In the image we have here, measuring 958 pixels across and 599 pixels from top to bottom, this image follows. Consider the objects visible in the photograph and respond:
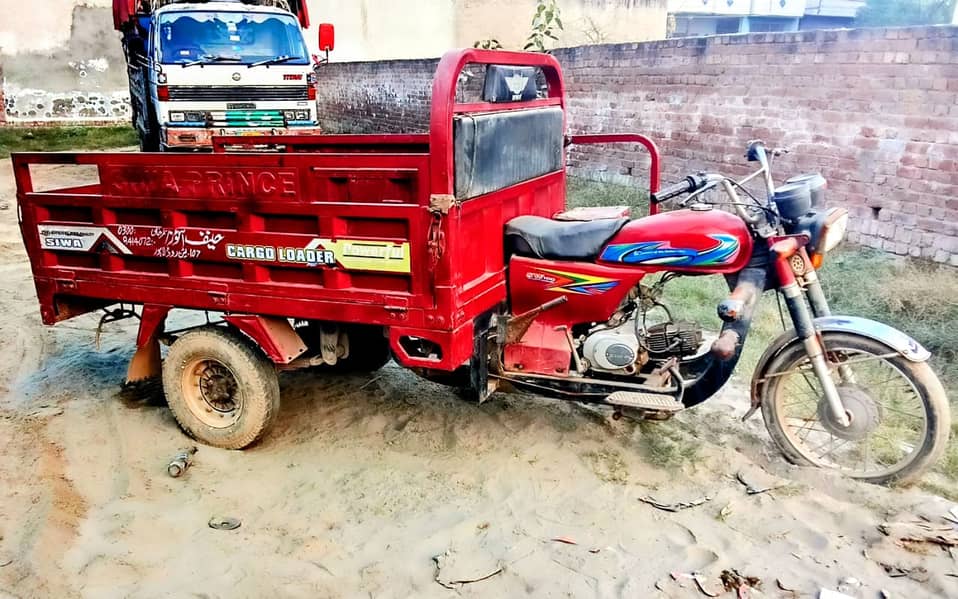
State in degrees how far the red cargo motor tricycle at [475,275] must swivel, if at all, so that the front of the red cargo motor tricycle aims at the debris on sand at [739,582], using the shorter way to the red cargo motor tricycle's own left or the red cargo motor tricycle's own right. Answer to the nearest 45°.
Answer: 0° — it already faces it

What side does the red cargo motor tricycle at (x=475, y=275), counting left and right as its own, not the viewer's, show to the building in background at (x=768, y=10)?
left

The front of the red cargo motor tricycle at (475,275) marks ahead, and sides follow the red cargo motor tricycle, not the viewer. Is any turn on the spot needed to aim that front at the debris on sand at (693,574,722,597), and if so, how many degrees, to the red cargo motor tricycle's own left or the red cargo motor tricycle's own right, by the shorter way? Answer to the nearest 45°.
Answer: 0° — it already faces it

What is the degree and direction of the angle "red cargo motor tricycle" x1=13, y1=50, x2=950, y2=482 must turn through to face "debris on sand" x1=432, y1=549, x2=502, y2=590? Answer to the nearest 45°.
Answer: approximately 45° to its right

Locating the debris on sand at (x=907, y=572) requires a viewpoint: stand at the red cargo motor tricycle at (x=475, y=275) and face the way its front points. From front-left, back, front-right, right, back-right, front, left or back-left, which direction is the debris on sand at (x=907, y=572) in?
front

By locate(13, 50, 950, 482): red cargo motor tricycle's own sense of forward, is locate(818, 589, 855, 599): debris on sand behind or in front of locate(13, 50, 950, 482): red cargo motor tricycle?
in front

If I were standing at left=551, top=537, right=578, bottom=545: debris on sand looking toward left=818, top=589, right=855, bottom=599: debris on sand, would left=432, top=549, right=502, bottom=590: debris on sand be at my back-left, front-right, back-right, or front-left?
back-right

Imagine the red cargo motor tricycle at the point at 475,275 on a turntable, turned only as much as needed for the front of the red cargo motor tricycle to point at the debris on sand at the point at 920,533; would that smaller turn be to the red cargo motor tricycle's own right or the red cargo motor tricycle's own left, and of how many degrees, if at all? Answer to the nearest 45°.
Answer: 0° — it already faces it

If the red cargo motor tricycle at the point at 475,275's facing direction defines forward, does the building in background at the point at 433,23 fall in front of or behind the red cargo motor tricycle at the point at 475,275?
behind

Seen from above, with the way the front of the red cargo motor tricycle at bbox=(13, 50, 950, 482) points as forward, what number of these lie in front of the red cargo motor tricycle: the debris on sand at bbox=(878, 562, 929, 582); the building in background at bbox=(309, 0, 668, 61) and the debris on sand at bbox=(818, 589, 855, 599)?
2

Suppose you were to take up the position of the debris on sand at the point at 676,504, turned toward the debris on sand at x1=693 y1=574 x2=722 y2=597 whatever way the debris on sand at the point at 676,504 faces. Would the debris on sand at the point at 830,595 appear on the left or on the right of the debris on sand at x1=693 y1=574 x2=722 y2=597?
left

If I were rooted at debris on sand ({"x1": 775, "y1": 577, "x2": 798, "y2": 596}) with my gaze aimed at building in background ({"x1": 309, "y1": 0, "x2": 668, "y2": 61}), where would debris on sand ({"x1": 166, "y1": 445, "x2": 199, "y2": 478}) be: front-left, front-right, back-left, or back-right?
front-left

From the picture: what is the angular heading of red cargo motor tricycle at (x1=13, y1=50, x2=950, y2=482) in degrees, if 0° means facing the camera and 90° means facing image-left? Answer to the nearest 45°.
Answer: approximately 315°
